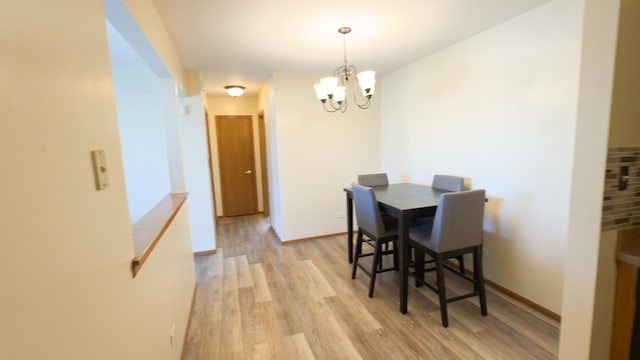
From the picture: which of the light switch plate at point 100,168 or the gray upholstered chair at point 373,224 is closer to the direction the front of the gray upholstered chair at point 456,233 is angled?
the gray upholstered chair

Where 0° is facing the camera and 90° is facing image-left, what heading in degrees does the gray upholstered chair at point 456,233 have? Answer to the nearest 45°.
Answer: approximately 135°

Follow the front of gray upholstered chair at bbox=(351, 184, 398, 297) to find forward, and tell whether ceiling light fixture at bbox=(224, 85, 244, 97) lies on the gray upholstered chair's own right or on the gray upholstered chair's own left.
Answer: on the gray upholstered chair's own left

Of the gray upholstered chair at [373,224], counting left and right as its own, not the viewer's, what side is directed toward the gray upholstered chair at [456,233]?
right

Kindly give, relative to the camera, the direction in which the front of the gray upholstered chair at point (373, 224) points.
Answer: facing away from the viewer and to the right of the viewer

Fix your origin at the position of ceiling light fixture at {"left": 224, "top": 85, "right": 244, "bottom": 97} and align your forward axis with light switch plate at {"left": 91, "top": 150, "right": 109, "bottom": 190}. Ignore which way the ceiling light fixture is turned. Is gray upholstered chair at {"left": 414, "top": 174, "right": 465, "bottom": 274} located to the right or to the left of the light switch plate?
left

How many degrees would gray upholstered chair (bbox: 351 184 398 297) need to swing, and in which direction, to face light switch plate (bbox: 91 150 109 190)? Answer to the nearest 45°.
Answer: approximately 180°

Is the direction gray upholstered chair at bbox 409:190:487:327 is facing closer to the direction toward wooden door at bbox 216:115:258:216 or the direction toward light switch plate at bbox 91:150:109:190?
the wooden door

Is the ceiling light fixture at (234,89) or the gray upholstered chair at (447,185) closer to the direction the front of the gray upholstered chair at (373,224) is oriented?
the gray upholstered chair
